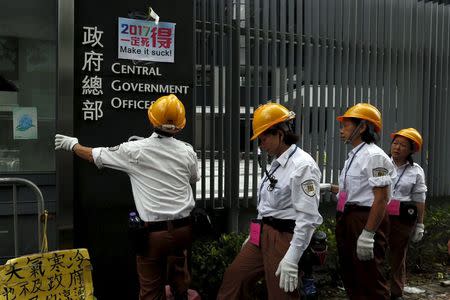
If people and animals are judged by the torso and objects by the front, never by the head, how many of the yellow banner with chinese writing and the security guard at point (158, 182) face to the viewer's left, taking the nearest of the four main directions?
0

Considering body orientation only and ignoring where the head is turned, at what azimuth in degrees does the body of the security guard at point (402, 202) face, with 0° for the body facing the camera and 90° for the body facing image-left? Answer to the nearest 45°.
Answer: approximately 45°

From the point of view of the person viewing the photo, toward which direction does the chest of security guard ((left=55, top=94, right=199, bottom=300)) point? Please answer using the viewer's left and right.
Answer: facing away from the viewer

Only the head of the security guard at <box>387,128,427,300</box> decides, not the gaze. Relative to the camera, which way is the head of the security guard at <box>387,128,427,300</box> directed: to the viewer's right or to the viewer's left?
to the viewer's left

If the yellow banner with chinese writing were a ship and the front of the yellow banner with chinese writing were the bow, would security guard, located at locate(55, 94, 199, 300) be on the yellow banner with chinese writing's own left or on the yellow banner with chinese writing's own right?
on the yellow banner with chinese writing's own left

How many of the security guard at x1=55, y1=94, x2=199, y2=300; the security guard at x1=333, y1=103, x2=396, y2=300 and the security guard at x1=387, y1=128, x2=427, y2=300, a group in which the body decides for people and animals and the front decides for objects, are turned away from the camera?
1

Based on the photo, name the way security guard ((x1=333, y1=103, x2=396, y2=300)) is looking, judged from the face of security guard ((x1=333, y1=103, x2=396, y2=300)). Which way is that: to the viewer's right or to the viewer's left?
to the viewer's left

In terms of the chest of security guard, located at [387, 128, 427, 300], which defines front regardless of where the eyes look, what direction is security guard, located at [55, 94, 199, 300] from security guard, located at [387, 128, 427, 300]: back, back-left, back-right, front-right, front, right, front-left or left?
front

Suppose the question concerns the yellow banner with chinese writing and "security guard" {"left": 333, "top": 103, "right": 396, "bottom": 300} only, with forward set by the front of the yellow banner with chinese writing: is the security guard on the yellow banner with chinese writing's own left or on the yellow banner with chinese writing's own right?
on the yellow banner with chinese writing's own left

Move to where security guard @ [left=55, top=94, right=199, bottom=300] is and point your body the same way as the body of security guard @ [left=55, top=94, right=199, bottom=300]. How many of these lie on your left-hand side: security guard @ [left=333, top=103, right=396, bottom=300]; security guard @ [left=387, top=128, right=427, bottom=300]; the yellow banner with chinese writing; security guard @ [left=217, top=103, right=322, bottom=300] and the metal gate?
1

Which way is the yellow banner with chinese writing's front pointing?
toward the camera

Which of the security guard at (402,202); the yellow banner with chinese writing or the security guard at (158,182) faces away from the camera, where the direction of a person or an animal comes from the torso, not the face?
the security guard at (158,182)
